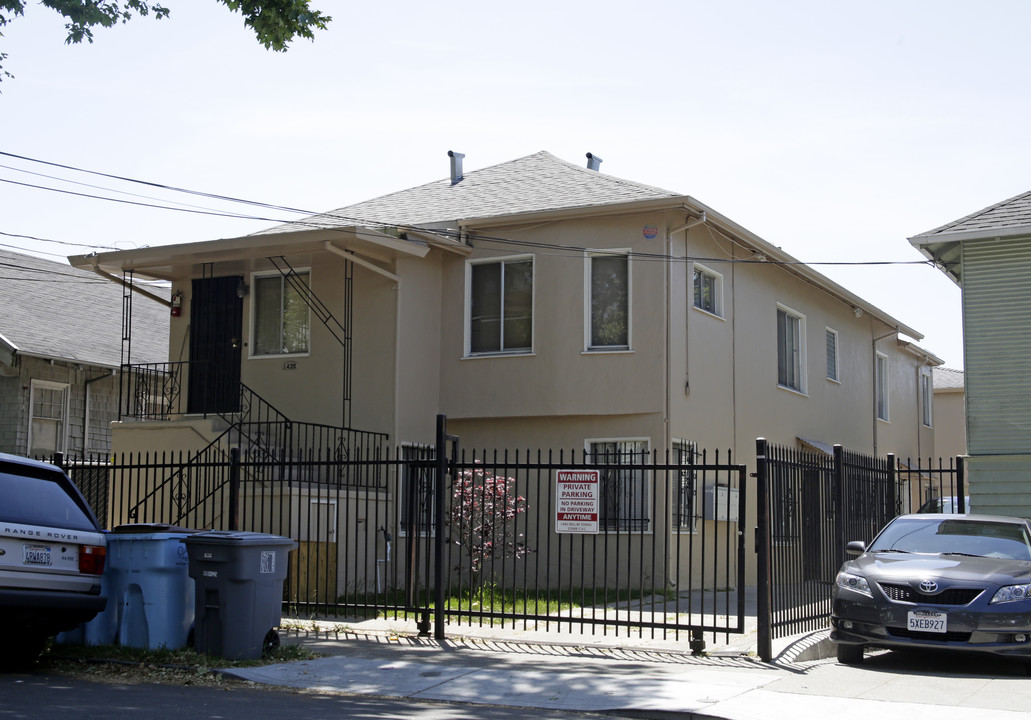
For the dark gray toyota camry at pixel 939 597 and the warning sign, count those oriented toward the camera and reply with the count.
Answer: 2

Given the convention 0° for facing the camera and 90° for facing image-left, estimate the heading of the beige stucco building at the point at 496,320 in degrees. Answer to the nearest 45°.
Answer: approximately 45°

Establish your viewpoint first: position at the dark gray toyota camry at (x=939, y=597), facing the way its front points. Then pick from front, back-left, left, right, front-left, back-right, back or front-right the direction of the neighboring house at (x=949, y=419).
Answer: back

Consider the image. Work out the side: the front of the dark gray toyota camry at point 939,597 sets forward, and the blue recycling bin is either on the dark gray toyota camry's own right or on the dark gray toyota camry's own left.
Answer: on the dark gray toyota camry's own right

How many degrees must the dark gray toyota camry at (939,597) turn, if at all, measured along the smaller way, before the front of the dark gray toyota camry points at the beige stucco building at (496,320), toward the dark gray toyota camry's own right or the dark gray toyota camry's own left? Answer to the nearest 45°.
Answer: approximately 135° to the dark gray toyota camry's own right

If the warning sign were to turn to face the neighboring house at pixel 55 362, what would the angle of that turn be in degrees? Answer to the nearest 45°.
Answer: approximately 135° to its right

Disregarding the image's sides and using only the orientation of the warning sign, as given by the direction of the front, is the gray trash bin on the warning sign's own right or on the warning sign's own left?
on the warning sign's own right

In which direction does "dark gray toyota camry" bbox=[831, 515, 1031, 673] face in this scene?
toward the camera

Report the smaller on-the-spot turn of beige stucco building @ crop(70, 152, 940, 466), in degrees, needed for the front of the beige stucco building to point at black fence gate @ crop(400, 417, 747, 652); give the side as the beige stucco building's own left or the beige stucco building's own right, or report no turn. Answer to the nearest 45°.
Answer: approximately 45° to the beige stucco building's own left

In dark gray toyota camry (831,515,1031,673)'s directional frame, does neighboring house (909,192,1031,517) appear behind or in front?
behind
